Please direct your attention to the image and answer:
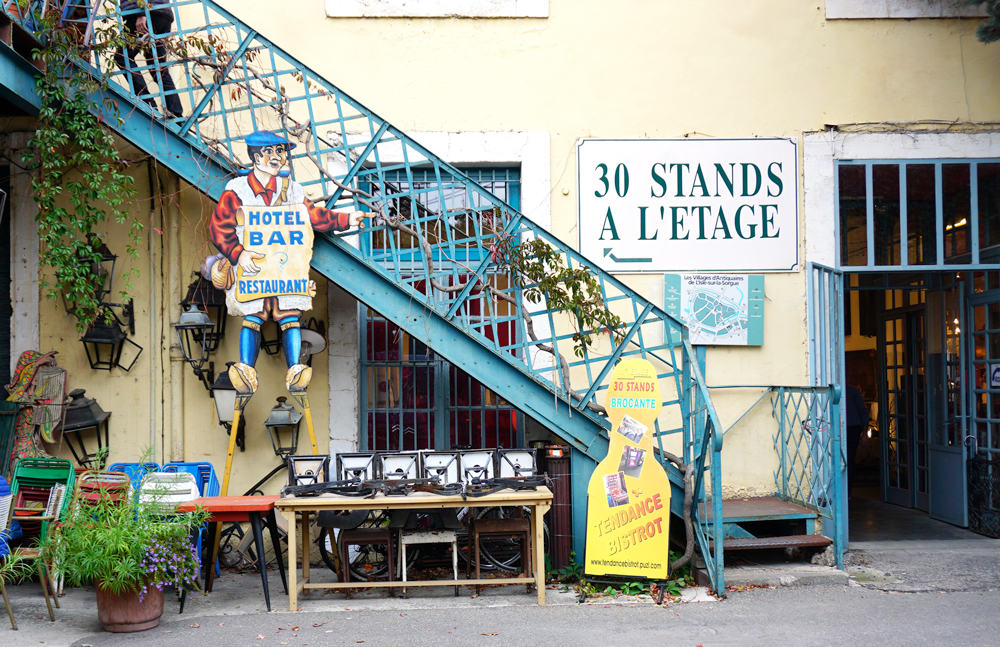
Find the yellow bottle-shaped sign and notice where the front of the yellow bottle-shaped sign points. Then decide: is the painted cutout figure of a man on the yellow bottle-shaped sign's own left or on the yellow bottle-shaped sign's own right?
on the yellow bottle-shaped sign's own right

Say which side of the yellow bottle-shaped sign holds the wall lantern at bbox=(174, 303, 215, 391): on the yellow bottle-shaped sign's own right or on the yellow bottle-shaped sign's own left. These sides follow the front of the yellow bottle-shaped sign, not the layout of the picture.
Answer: on the yellow bottle-shaped sign's own right

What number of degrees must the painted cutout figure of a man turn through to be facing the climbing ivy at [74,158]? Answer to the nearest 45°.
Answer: approximately 90° to its right

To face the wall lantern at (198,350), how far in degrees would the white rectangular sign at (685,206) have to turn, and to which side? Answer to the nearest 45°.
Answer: approximately 90° to its right

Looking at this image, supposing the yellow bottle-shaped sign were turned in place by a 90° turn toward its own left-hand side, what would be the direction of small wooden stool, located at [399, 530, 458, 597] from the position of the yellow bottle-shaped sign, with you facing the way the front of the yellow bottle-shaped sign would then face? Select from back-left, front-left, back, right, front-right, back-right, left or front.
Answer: back

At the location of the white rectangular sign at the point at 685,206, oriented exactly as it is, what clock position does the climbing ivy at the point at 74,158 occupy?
The climbing ivy is roughly at 2 o'clock from the white rectangular sign.

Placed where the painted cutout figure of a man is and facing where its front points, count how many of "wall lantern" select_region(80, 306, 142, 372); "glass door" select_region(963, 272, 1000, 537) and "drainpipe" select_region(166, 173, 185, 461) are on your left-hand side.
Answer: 1

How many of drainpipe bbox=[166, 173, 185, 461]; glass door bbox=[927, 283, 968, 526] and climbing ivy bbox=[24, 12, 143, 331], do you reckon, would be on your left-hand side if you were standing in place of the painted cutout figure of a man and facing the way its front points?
1

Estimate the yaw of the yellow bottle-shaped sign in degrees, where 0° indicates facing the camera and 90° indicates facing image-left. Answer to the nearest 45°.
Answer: approximately 0°

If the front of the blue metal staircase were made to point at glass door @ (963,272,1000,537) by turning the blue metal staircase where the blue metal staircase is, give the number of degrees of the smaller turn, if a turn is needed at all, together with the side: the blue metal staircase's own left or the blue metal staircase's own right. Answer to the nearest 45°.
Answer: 0° — it already faces it

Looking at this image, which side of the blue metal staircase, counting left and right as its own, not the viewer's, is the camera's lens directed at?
right
